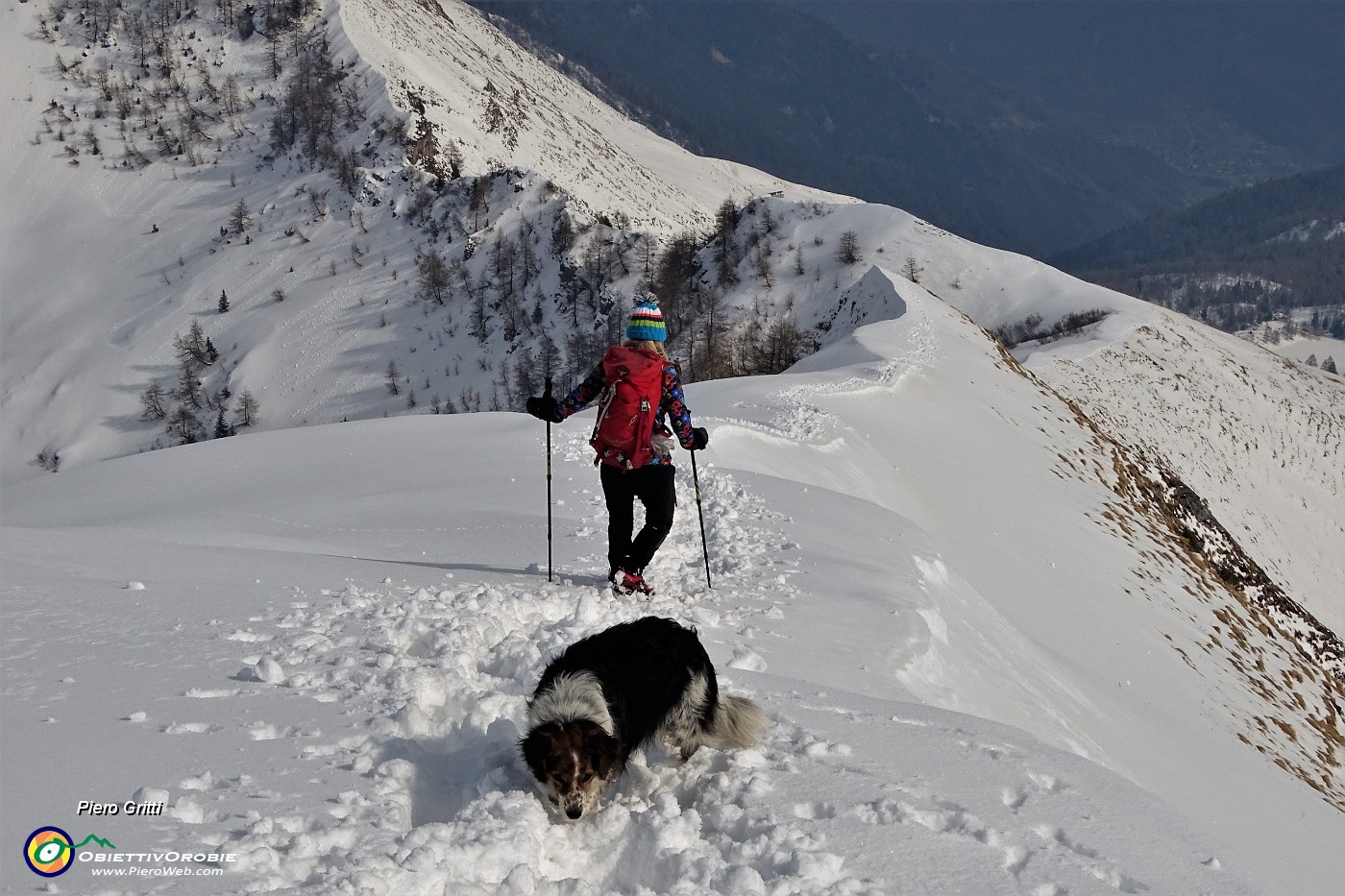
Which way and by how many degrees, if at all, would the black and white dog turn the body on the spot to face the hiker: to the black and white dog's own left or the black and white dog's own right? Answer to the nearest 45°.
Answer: approximately 135° to the black and white dog's own right

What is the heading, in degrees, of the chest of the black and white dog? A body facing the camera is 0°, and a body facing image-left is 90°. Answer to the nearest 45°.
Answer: approximately 45°
